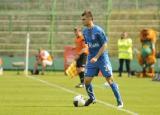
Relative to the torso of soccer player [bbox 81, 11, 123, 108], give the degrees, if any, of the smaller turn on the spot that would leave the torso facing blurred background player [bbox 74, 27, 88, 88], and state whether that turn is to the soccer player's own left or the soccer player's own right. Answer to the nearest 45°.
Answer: approximately 135° to the soccer player's own right

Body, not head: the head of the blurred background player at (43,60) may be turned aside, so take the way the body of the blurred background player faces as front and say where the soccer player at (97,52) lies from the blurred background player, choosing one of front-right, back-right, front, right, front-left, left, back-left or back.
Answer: front-left

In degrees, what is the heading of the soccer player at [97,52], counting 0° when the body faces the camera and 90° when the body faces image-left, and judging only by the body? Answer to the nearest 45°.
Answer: approximately 45°

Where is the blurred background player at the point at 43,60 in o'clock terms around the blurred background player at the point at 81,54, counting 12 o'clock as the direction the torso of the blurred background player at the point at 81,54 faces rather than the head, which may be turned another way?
the blurred background player at the point at 43,60 is roughly at 4 o'clock from the blurred background player at the point at 81,54.

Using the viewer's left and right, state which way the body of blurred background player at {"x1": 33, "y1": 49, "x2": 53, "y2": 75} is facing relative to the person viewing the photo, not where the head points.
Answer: facing the viewer and to the left of the viewer

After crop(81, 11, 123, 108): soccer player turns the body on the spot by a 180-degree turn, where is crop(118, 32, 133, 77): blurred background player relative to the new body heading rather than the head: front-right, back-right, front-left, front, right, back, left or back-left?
front-left

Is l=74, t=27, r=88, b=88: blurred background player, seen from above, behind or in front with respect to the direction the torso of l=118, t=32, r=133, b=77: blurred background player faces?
in front

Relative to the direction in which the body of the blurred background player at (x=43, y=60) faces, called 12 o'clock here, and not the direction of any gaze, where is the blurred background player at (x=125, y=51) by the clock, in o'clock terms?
the blurred background player at (x=125, y=51) is roughly at 8 o'clock from the blurred background player at (x=43, y=60).

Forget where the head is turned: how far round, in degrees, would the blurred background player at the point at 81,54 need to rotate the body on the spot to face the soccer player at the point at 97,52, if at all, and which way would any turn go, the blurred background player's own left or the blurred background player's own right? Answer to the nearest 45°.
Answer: approximately 45° to the blurred background player's own left

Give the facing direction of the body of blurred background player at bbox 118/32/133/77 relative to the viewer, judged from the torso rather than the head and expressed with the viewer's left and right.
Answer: facing the viewer
